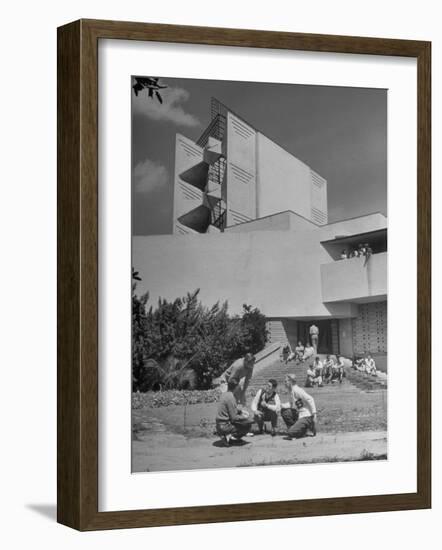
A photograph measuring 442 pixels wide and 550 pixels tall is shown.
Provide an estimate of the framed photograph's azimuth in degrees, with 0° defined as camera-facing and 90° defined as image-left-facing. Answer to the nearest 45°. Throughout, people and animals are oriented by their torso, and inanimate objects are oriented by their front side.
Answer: approximately 315°
